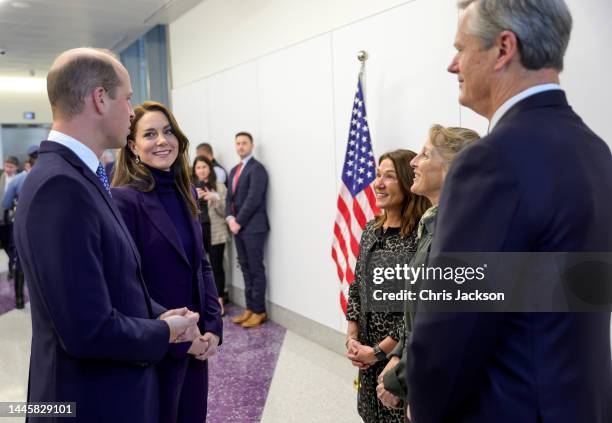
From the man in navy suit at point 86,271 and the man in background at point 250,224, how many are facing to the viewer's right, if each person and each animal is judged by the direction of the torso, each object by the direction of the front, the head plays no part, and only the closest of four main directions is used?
1

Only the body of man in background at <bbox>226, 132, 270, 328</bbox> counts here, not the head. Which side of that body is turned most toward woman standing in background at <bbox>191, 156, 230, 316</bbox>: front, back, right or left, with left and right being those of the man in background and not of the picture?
right

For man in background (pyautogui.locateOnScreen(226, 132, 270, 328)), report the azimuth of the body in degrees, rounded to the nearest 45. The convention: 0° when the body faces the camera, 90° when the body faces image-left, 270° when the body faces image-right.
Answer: approximately 45°

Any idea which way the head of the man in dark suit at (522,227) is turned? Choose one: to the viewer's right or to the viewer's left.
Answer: to the viewer's left

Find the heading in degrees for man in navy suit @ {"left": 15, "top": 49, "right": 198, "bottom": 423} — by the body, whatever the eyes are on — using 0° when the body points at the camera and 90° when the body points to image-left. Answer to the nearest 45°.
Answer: approximately 270°

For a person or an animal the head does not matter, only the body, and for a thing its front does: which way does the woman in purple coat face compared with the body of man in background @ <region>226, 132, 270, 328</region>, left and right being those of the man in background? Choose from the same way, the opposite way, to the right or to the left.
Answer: to the left
